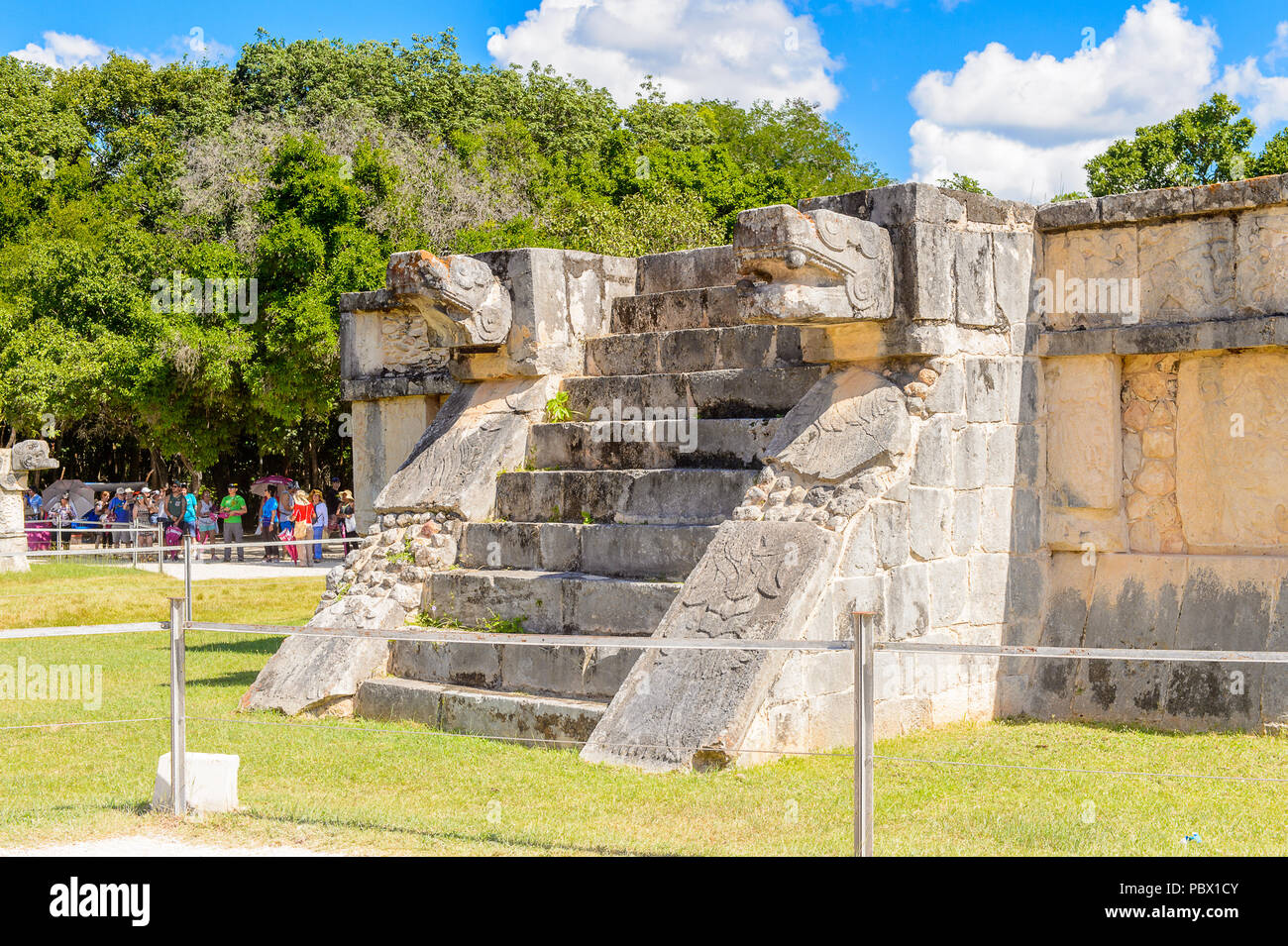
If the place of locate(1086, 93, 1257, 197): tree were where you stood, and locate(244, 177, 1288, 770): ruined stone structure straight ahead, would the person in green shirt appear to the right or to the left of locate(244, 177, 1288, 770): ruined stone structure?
right

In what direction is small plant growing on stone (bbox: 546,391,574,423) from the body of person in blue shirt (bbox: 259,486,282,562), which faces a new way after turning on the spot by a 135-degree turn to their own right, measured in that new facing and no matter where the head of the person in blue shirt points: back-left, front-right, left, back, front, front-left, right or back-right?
back-right

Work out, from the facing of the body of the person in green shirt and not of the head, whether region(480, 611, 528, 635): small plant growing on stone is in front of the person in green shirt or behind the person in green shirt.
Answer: in front

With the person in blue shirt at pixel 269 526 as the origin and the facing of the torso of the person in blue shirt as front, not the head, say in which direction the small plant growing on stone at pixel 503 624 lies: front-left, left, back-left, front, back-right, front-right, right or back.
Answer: left

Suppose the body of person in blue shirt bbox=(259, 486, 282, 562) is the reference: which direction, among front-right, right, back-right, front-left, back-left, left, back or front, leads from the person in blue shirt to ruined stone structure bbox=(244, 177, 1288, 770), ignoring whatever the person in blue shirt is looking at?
left

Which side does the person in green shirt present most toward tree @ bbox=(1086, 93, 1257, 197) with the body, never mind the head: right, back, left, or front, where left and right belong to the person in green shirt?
left

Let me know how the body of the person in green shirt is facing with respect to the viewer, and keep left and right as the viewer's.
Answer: facing the viewer

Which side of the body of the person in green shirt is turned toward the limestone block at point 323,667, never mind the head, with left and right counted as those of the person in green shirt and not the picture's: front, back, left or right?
front

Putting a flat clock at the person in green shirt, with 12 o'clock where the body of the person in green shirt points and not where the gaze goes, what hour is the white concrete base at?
The white concrete base is roughly at 12 o'clock from the person in green shirt.

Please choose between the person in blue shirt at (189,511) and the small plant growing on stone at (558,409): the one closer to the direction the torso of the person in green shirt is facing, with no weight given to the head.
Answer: the small plant growing on stone

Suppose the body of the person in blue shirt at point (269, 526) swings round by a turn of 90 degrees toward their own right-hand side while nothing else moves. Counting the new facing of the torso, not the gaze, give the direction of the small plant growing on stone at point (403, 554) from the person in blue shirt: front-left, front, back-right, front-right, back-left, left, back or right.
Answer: back

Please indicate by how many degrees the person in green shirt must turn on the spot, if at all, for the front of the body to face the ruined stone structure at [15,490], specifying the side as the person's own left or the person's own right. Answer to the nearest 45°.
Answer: approximately 45° to the person's own right
